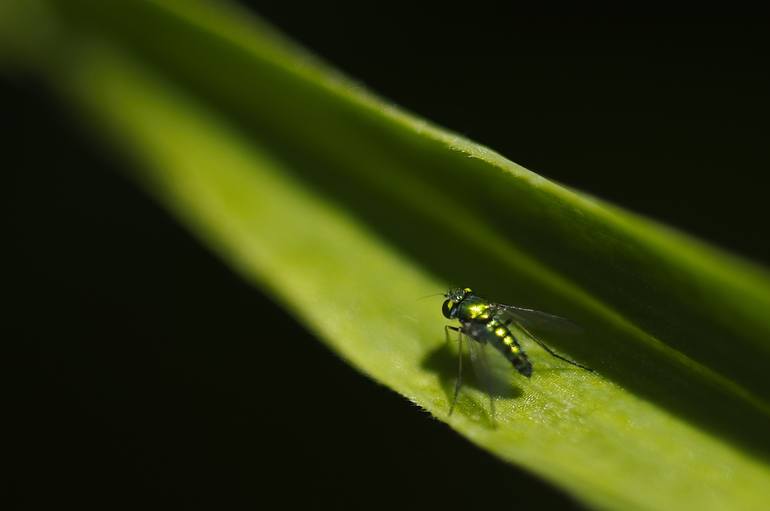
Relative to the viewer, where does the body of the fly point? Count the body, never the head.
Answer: to the viewer's left
